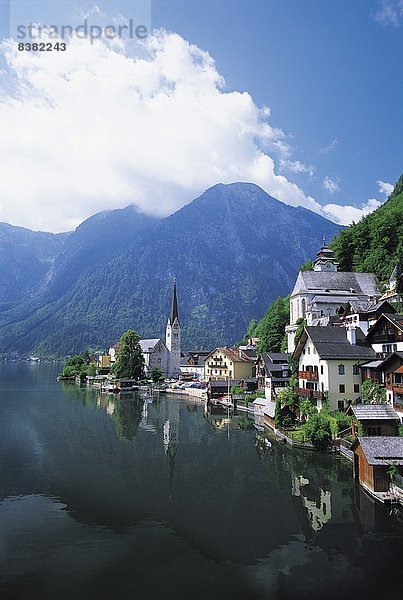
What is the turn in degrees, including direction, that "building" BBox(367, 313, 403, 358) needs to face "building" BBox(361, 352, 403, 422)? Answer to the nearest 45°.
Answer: approximately 45° to its left

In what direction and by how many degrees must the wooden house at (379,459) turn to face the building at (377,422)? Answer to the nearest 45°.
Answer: approximately 135° to its right

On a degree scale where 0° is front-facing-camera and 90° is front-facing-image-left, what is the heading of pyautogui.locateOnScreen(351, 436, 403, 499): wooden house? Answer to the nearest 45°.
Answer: approximately 45°

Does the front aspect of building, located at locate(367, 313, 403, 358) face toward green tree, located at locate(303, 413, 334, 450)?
yes

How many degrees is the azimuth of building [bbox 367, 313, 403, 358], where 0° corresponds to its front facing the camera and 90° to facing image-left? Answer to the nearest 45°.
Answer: approximately 45°

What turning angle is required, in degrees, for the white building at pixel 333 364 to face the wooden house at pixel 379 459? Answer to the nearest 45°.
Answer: approximately 45° to its left

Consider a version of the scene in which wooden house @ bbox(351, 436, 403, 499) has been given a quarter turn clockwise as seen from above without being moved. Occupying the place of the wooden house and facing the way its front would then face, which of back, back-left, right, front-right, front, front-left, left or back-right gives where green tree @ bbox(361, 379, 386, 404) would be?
front-right
